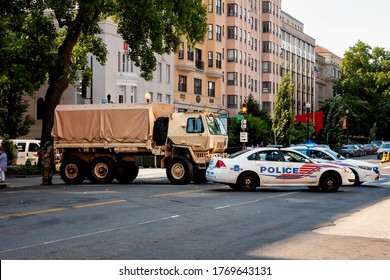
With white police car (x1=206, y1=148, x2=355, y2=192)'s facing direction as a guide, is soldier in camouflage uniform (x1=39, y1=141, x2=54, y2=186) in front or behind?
behind

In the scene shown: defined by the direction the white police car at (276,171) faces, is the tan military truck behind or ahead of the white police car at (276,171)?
behind

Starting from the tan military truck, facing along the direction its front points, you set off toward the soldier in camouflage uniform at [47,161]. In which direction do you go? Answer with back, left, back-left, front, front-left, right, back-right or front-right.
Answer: back

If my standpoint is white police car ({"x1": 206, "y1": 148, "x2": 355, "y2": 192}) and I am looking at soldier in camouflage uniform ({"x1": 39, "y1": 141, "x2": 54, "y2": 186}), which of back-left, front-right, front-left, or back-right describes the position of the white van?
front-right

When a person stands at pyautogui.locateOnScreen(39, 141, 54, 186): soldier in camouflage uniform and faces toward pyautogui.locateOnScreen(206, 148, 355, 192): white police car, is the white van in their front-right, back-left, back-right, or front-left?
back-left

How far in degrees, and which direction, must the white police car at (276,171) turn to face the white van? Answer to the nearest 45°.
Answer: approximately 135° to its left

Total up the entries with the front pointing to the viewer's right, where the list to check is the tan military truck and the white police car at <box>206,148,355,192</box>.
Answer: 2

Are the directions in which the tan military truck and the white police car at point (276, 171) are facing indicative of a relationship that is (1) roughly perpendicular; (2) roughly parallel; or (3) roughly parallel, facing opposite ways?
roughly parallel

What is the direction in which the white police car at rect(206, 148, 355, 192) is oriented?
to the viewer's right

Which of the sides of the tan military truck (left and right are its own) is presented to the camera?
right
